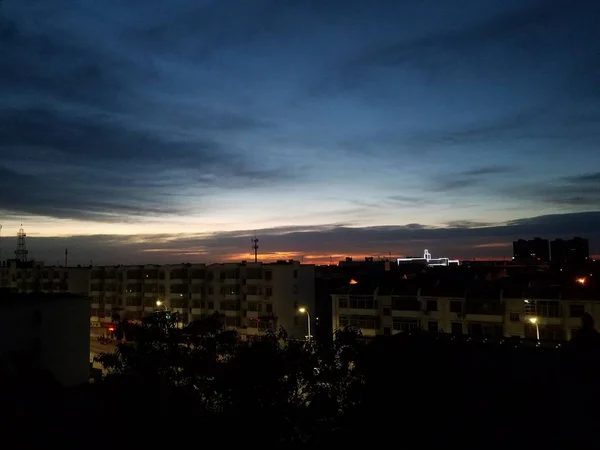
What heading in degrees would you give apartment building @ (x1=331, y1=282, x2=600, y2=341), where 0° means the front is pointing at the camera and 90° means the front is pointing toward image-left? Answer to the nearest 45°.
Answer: approximately 0°
